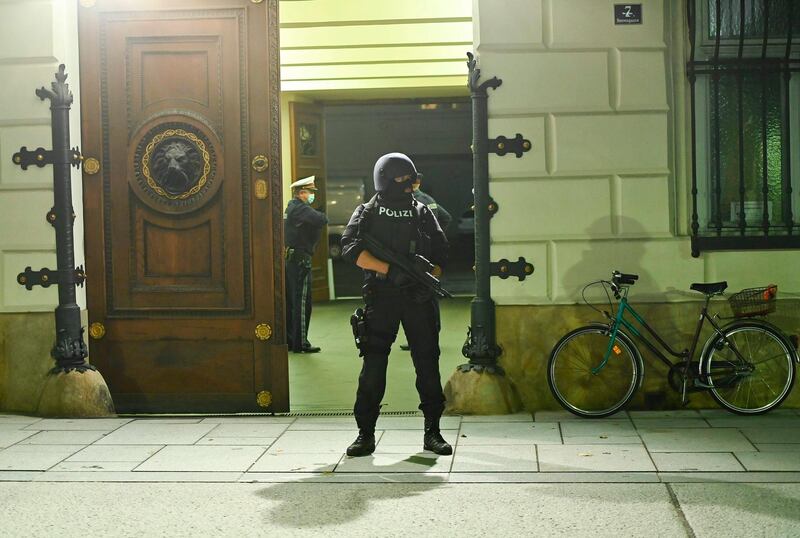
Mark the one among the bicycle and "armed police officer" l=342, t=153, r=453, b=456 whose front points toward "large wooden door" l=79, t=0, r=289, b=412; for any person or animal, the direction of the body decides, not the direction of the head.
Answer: the bicycle

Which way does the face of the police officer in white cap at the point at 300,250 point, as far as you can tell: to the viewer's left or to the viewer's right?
to the viewer's right

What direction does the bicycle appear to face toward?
to the viewer's left

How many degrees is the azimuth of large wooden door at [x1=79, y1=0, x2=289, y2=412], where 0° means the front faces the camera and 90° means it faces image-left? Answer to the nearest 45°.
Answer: approximately 0°

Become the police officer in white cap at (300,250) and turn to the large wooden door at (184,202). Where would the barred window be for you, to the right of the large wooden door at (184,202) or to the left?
left

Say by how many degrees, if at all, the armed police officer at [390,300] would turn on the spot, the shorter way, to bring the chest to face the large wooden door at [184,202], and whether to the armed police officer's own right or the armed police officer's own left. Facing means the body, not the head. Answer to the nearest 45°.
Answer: approximately 135° to the armed police officer's own right

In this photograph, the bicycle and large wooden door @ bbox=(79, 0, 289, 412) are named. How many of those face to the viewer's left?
1

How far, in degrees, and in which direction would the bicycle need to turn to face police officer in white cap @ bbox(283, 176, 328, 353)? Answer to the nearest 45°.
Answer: approximately 45° to its right

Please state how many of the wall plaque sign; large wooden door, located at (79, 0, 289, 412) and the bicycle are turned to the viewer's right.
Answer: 0

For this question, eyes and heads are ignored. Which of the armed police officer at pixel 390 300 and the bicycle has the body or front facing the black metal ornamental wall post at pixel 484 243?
the bicycle

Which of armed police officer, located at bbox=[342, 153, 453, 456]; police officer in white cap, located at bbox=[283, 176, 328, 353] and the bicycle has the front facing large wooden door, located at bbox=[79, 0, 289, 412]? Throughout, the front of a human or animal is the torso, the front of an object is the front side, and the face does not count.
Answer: the bicycle

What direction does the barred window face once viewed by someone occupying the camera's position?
facing the viewer

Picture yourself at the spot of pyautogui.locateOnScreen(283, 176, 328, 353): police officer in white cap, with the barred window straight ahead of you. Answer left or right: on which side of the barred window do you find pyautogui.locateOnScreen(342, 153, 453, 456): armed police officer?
right

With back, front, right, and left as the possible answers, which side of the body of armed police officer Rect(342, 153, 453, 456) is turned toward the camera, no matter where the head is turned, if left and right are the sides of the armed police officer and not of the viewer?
front
